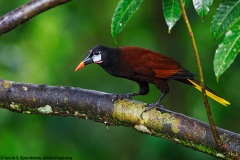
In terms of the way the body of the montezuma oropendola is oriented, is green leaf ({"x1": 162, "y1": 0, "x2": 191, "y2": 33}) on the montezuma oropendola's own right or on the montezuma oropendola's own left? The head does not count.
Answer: on the montezuma oropendola's own left

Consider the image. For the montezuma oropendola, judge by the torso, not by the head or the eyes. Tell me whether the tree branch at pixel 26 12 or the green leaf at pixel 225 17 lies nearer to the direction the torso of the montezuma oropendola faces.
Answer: the tree branch

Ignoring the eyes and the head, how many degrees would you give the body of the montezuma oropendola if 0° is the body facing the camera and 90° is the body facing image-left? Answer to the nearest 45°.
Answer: approximately 90°

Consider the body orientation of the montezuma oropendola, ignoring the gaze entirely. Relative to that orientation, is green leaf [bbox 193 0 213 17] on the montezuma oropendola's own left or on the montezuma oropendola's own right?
on the montezuma oropendola's own left
